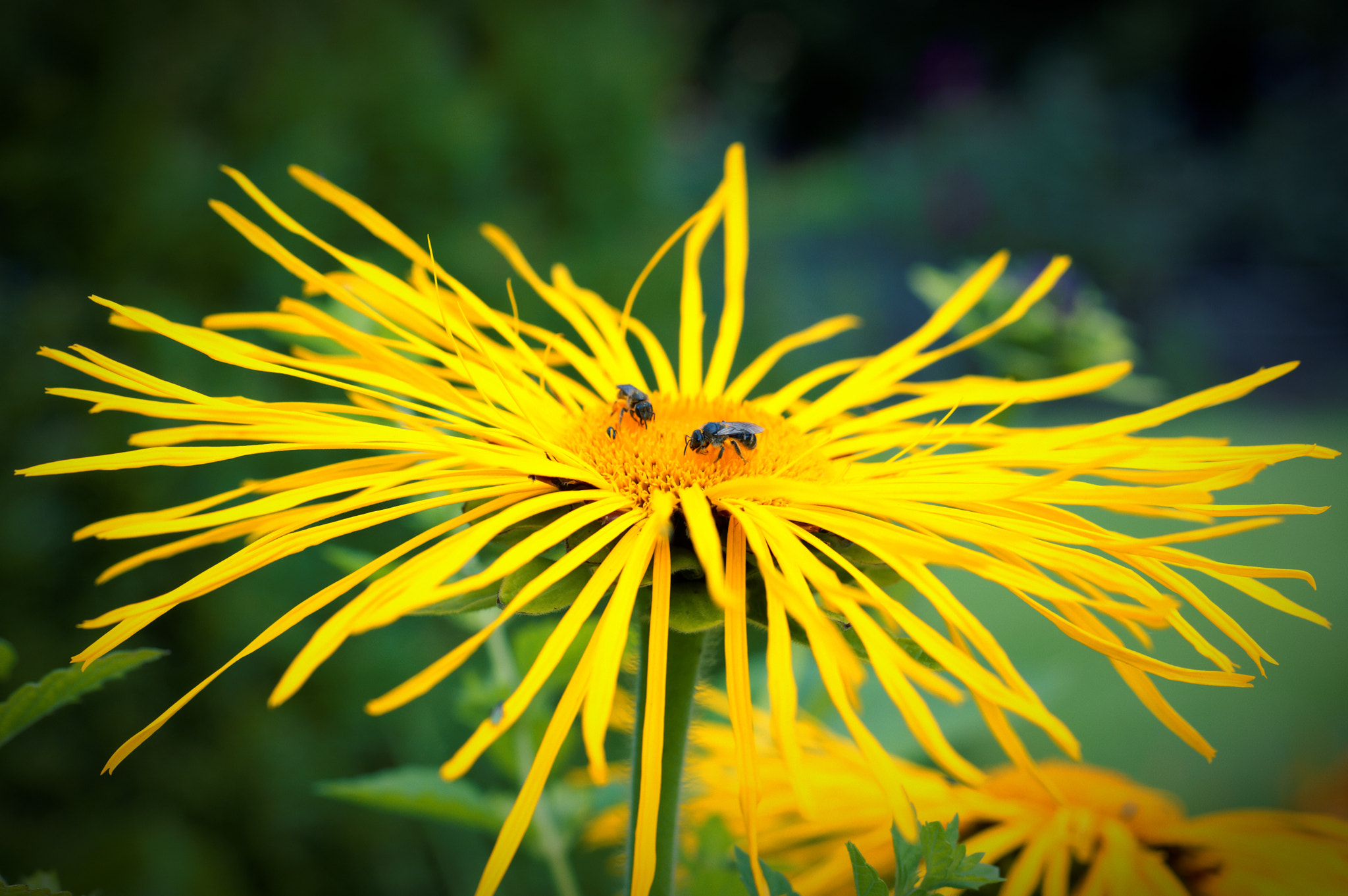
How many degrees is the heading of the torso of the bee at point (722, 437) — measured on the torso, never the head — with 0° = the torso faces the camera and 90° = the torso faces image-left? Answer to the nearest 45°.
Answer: approximately 90°
